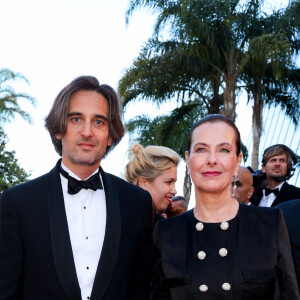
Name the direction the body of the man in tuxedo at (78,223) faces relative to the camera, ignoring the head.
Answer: toward the camera

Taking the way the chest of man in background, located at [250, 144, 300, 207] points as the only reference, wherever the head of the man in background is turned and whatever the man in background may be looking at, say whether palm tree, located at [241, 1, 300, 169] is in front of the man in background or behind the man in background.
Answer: behind

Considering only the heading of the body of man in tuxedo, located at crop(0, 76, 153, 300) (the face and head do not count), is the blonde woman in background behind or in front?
behind

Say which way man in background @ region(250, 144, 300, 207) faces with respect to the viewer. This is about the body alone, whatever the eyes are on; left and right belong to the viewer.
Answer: facing the viewer and to the left of the viewer

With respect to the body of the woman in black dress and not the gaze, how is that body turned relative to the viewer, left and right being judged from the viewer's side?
facing the viewer

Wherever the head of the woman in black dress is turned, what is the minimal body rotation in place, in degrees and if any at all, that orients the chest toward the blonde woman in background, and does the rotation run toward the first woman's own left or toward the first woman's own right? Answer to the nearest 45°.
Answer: approximately 180°
